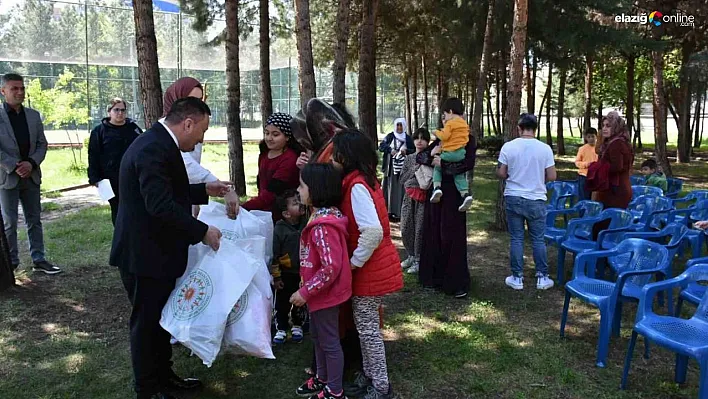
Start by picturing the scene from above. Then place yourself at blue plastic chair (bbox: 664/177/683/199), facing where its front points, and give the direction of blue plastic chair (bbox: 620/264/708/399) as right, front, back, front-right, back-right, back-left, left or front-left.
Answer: front-left

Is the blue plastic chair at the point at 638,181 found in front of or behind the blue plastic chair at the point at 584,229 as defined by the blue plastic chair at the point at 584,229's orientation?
behind

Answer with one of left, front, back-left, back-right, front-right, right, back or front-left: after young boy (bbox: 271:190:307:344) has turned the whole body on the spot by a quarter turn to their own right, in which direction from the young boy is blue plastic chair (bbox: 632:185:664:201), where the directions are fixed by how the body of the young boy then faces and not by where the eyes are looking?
back

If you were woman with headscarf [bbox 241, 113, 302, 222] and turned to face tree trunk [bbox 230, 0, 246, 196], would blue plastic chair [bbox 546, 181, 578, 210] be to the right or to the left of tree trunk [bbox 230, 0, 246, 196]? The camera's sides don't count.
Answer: right

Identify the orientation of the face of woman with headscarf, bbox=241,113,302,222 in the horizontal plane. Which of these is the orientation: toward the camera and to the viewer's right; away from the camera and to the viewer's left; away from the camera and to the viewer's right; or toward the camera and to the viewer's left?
toward the camera and to the viewer's left

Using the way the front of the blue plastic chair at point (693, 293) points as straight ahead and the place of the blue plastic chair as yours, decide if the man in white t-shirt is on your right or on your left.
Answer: on your right

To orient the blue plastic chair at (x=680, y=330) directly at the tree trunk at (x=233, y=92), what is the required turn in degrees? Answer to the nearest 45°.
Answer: approximately 90° to its right

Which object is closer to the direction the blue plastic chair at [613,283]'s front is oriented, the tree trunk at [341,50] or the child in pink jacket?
the child in pink jacket

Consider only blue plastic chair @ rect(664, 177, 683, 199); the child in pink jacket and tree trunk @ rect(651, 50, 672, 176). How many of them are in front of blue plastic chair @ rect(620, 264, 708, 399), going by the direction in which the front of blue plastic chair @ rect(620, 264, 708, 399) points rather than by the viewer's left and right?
1

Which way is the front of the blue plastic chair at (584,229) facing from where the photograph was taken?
facing the viewer and to the left of the viewer

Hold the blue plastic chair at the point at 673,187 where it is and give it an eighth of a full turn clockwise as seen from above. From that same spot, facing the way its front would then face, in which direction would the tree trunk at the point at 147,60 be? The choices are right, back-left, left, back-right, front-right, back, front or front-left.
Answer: front-left

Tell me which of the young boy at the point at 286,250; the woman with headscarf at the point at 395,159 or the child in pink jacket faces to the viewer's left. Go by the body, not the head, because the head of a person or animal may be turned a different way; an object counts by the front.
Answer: the child in pink jacket

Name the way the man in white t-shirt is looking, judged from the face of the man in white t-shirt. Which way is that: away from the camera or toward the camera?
away from the camera

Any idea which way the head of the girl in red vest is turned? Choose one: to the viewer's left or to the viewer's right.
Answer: to the viewer's left

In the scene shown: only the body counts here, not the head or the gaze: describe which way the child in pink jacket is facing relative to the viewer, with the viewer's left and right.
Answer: facing to the left of the viewer
